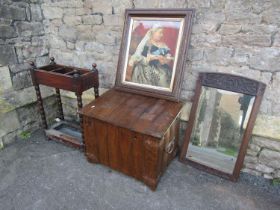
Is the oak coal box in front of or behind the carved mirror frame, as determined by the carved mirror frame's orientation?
in front

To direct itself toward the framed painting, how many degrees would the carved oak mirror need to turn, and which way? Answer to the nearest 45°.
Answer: approximately 45° to its right

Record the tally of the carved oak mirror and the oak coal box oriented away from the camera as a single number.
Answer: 0

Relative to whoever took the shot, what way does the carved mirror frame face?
facing the viewer and to the left of the viewer

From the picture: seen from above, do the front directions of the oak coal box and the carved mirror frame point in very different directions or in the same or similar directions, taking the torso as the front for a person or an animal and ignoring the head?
same or similar directions

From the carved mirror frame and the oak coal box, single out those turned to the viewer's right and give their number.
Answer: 0

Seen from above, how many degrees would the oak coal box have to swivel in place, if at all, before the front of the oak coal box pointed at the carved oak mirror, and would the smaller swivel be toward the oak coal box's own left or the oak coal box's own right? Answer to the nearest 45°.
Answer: approximately 135° to the oak coal box's own left
